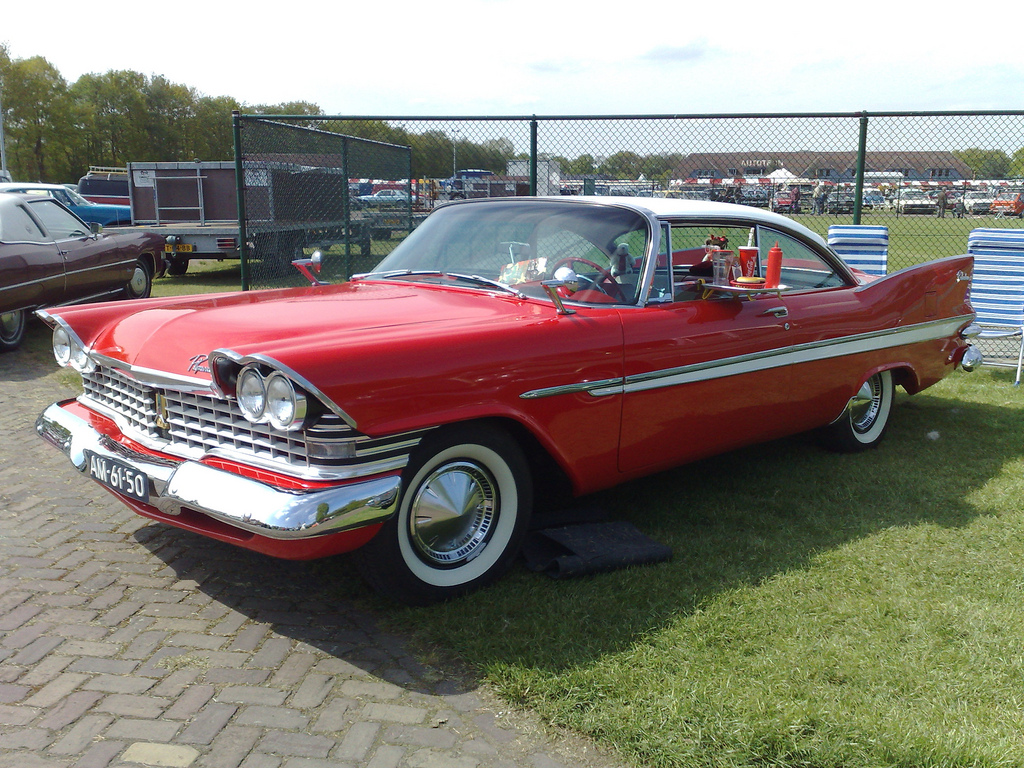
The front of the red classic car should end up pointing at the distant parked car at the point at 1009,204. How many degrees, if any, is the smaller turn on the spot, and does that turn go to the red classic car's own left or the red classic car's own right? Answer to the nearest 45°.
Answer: approximately 180°

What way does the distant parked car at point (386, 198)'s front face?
to the viewer's left

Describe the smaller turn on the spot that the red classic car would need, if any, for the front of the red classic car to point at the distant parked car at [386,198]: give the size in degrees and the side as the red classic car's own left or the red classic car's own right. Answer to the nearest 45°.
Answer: approximately 135° to the red classic car's own right
